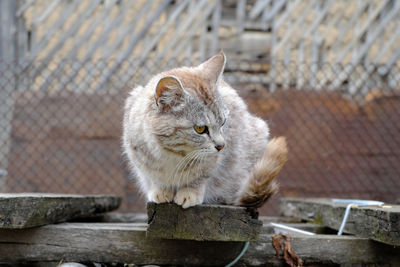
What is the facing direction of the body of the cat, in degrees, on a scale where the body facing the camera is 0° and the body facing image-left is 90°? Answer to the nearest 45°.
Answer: approximately 45°

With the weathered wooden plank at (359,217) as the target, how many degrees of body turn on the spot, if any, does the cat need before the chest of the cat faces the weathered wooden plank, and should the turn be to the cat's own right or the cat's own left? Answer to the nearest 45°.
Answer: approximately 135° to the cat's own left

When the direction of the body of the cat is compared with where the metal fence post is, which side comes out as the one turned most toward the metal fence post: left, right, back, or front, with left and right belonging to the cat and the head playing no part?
right
